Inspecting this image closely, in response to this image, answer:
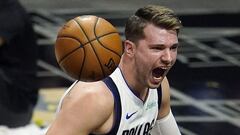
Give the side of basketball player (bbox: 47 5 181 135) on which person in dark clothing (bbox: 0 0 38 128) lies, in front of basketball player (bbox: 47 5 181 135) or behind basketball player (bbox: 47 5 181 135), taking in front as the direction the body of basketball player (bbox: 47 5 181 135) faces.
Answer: behind

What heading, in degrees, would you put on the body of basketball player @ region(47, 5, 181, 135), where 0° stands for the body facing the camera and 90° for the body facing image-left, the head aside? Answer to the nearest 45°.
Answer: approximately 315°

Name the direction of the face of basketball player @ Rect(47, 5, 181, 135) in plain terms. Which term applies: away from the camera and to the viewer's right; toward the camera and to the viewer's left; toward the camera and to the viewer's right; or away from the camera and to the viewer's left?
toward the camera and to the viewer's right
